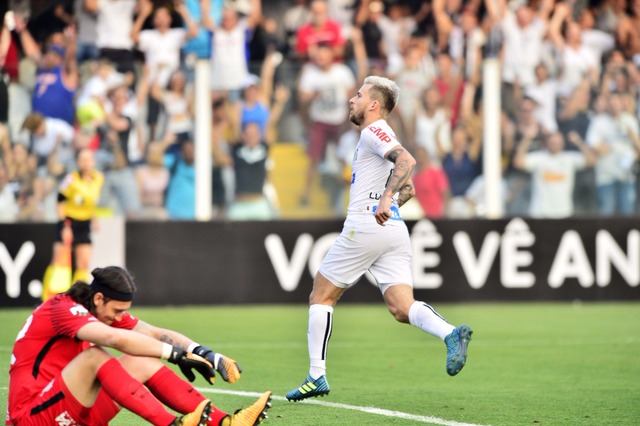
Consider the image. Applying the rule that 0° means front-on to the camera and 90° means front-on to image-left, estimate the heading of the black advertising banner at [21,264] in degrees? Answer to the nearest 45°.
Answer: approximately 0°

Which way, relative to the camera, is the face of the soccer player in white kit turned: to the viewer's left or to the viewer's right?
to the viewer's left

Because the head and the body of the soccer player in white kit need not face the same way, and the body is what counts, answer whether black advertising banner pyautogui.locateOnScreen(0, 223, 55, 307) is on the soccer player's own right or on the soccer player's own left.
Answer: on the soccer player's own right

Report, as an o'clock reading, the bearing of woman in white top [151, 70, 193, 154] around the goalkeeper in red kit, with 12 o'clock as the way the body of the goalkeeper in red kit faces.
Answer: The woman in white top is roughly at 9 o'clock from the goalkeeper in red kit.

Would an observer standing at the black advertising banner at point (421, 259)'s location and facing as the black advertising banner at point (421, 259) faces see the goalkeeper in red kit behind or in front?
in front

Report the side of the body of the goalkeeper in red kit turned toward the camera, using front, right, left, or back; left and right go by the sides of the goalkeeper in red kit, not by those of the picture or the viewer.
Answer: right

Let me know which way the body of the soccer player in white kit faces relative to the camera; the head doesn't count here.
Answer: to the viewer's left

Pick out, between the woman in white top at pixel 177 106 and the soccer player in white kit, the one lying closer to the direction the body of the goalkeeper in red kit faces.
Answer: the soccer player in white kit

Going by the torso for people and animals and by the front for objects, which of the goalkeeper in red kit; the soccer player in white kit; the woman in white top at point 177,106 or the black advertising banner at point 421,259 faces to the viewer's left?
the soccer player in white kit
